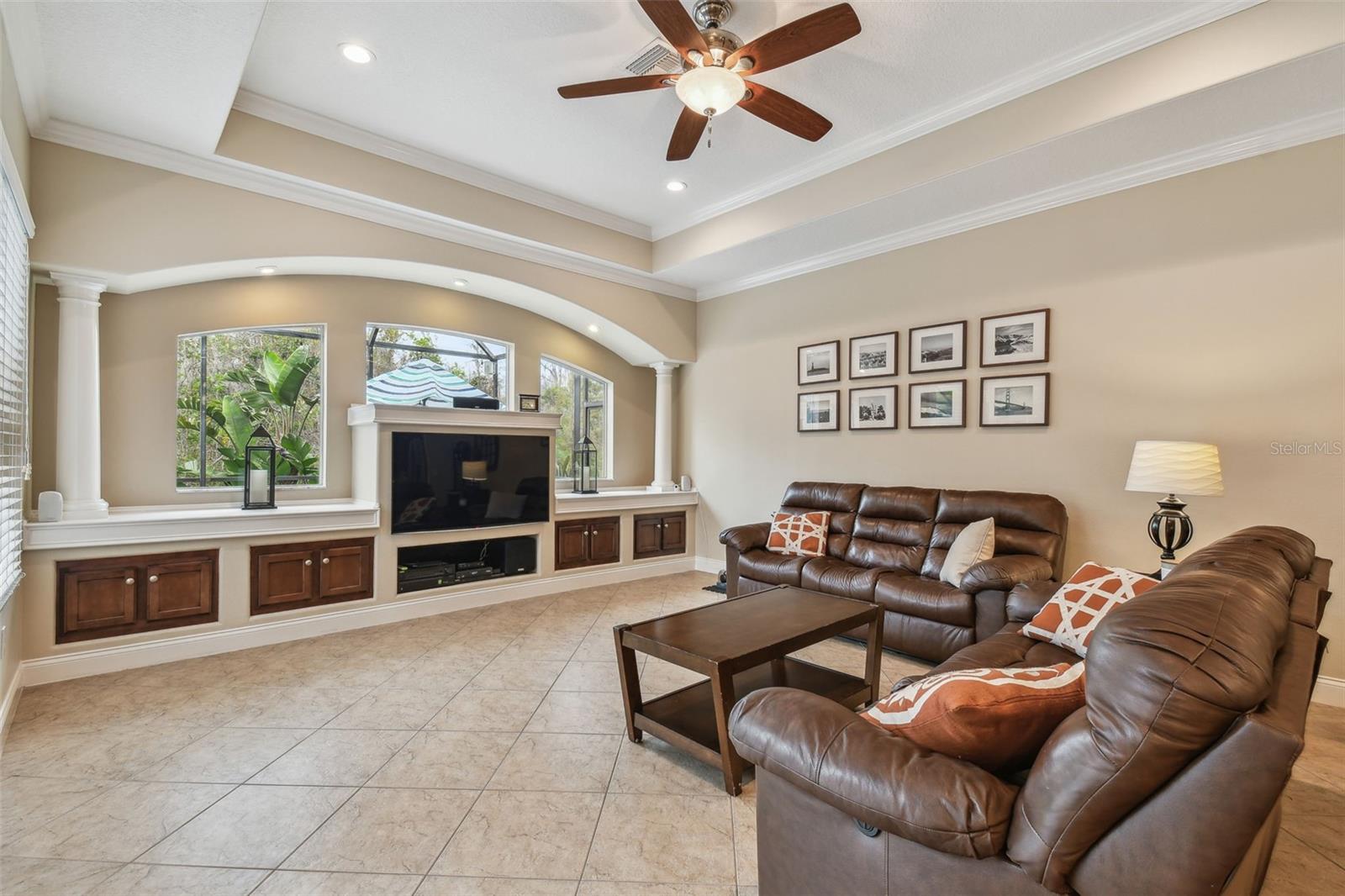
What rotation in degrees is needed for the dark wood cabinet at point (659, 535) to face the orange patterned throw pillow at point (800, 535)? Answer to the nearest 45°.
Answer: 0° — it already faces it

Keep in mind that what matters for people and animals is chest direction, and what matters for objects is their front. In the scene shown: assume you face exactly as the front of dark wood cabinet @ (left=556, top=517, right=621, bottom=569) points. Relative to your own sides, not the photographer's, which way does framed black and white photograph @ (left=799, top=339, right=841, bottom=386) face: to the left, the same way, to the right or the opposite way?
to the right

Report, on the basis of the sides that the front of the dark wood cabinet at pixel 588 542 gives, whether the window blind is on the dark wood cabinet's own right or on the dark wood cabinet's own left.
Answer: on the dark wood cabinet's own right

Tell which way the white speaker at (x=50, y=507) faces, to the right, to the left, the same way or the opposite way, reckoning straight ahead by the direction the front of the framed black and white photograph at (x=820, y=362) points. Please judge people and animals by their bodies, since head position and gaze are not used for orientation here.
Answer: to the left

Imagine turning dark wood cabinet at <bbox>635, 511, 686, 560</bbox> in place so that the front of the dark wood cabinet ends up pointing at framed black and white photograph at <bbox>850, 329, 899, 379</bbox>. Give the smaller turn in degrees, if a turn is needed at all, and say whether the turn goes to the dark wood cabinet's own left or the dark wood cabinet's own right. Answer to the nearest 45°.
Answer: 0° — it already faces it

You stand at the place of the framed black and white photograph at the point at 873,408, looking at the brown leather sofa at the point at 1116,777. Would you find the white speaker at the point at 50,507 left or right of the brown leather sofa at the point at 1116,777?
right

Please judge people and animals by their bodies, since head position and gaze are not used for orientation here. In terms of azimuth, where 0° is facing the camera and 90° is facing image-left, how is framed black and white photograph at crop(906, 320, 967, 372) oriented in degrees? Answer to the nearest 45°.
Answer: approximately 45°

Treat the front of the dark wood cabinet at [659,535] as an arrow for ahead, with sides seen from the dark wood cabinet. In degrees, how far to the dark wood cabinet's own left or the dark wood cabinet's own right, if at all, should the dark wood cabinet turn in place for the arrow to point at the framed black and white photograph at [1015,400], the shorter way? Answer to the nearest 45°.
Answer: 0° — it already faces it

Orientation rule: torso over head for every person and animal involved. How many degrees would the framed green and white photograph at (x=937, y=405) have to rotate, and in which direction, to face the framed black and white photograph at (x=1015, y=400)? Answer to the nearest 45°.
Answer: approximately 90° to its left

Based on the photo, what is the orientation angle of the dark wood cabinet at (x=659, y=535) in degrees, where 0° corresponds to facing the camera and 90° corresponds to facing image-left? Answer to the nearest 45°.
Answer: approximately 315°

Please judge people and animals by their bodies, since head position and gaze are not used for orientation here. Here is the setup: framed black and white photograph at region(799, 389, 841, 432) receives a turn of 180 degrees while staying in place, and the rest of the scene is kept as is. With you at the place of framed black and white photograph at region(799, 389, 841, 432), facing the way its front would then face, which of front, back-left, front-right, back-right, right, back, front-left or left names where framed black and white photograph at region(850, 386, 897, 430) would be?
right

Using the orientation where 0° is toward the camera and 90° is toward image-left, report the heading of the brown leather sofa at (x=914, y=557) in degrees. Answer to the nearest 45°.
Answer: approximately 45°

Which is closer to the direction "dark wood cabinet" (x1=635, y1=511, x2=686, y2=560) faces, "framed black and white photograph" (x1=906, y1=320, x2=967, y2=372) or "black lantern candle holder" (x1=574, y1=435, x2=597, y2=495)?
the framed black and white photograph
